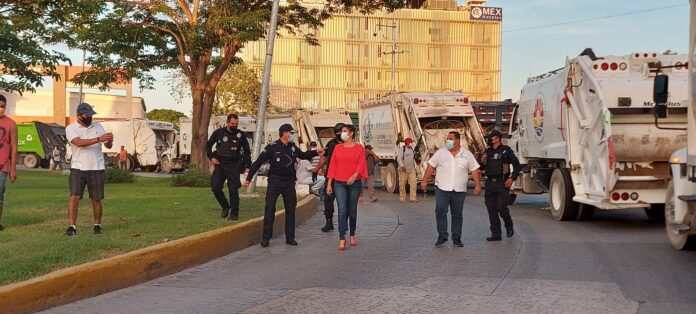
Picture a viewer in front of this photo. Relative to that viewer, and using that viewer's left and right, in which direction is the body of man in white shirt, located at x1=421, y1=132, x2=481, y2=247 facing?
facing the viewer

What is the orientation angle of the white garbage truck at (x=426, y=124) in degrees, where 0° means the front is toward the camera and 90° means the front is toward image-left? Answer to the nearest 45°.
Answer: approximately 135°

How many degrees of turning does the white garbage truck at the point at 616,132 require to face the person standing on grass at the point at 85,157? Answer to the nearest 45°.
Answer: approximately 90° to its left

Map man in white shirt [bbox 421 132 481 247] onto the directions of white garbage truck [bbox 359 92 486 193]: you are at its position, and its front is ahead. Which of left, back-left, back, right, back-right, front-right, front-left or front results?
back-left

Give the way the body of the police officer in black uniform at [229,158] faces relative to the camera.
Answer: toward the camera

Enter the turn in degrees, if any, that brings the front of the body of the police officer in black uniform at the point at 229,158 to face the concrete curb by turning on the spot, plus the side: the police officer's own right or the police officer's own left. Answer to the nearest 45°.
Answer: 0° — they already face it

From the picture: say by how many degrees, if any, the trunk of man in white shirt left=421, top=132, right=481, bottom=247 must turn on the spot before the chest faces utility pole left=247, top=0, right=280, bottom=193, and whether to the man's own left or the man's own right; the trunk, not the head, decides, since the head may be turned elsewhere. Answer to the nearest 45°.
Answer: approximately 135° to the man's own right
